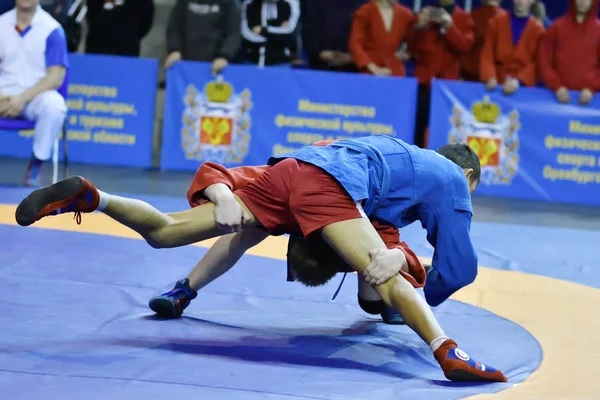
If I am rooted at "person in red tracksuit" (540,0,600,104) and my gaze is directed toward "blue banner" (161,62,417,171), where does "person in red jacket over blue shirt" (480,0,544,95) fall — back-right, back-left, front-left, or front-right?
front-right

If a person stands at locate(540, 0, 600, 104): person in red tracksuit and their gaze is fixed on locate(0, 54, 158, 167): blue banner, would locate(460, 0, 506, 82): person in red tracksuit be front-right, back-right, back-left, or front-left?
front-right

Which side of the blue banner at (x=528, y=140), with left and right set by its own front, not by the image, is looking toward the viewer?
front

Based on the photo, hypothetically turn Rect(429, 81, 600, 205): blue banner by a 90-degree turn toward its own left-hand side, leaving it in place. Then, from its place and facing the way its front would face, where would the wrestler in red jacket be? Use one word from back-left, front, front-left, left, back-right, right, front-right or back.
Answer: right

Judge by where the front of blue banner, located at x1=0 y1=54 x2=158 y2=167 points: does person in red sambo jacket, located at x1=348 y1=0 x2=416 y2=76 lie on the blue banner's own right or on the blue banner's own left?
on the blue banner's own left

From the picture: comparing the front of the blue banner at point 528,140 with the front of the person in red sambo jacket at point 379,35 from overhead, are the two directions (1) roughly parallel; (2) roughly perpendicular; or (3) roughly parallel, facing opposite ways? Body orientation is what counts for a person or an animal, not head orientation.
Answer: roughly parallel

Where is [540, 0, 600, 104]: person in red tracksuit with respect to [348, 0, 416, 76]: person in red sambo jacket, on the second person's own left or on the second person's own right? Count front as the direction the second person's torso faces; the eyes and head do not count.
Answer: on the second person's own left

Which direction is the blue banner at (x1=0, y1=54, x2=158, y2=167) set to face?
toward the camera

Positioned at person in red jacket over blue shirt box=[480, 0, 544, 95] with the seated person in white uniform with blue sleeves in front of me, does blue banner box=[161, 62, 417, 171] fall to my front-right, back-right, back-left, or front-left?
front-right
